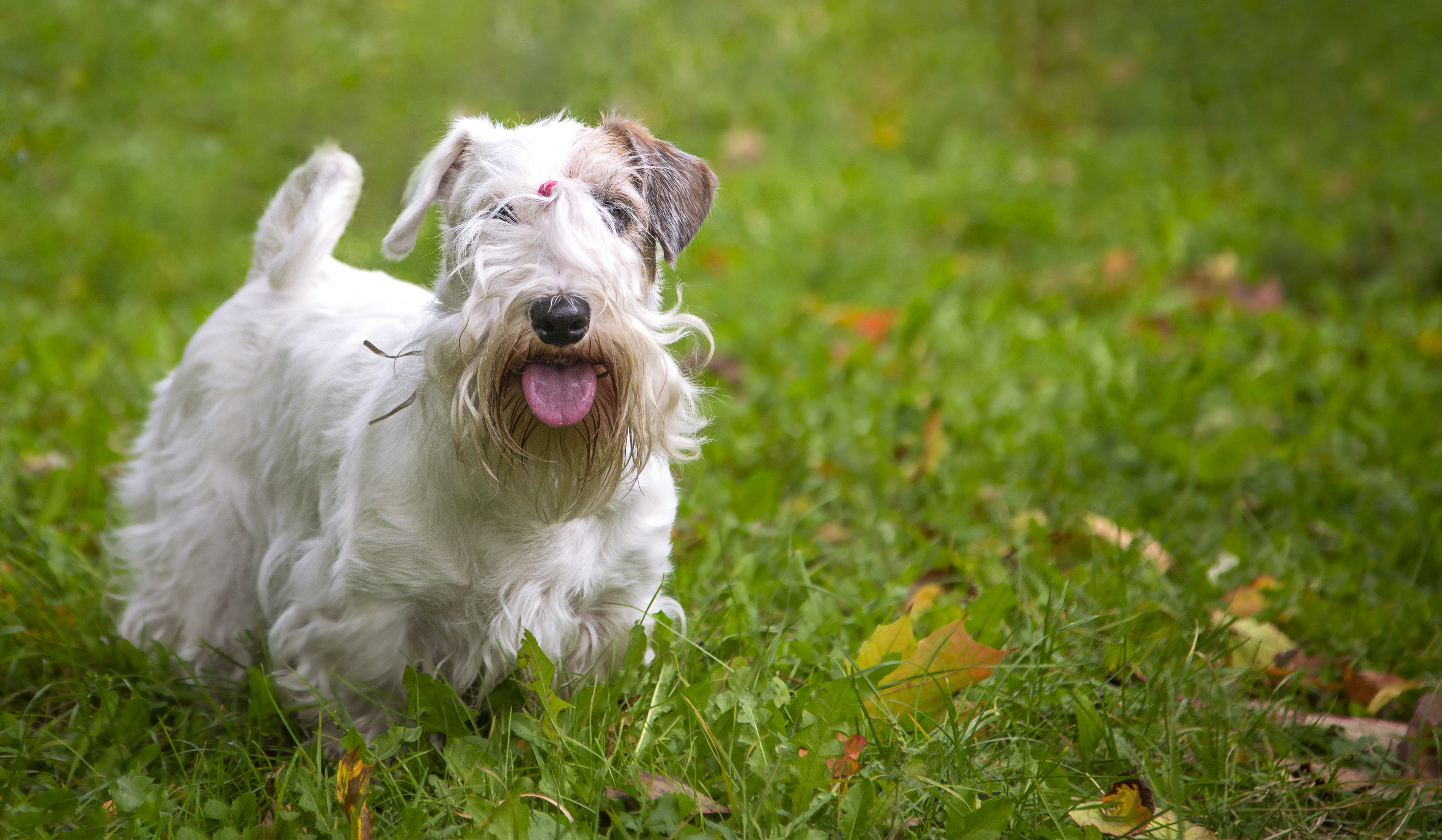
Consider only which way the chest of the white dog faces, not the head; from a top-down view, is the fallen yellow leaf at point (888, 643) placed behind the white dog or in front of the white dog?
in front

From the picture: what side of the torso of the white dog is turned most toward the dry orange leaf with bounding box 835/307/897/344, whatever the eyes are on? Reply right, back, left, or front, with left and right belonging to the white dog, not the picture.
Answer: left

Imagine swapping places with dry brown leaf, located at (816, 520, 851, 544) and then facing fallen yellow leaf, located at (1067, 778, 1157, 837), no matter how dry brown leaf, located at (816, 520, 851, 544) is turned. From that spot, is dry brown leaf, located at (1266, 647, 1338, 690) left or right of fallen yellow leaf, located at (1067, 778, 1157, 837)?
left

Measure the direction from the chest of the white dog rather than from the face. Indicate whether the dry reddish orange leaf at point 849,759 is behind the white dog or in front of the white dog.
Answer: in front

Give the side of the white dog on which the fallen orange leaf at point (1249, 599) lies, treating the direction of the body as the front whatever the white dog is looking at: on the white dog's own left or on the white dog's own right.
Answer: on the white dog's own left

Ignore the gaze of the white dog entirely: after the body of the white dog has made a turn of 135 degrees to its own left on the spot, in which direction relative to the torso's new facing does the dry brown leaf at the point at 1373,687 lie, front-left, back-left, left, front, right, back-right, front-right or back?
right

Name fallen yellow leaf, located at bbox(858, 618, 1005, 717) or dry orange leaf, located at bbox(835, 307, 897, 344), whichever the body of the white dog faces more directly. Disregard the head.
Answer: the fallen yellow leaf

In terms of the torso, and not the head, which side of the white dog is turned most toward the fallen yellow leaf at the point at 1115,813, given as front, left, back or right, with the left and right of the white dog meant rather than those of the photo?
front

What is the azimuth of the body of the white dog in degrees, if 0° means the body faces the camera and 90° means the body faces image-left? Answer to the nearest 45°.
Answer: approximately 315°

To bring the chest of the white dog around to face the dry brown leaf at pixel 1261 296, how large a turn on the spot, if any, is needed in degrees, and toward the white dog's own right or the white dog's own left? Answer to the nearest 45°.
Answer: approximately 90° to the white dog's own left
